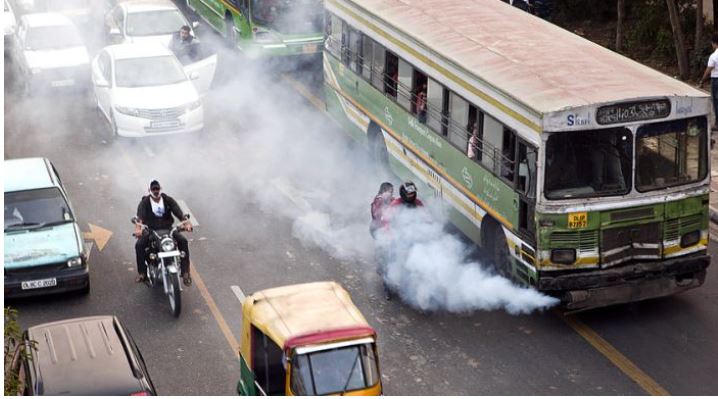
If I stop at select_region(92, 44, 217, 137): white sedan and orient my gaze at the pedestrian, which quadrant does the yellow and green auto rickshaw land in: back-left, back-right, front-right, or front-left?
front-right

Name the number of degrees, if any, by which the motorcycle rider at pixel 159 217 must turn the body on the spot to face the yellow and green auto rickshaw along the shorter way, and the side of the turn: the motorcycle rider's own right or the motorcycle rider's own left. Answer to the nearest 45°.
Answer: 0° — they already face it

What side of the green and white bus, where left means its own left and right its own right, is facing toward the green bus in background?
back

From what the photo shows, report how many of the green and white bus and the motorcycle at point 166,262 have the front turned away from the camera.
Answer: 0

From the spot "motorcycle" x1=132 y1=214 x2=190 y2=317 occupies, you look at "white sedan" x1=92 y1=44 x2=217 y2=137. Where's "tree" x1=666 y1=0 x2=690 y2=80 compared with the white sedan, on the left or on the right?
right

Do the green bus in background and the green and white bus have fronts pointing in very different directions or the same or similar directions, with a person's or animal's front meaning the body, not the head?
same or similar directions

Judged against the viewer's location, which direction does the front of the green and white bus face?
facing the viewer and to the right of the viewer

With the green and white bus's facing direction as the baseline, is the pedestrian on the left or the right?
on its left

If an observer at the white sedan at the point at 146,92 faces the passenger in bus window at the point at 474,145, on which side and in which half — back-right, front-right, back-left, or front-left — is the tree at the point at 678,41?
front-left

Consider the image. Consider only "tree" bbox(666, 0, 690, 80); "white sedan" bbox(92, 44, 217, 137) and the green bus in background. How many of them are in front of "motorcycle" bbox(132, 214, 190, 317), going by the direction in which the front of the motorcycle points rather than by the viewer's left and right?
0

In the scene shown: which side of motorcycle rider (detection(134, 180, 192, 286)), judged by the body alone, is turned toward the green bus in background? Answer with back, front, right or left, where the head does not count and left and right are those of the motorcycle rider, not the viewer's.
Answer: back

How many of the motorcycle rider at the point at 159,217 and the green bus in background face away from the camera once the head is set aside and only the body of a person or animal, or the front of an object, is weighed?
0

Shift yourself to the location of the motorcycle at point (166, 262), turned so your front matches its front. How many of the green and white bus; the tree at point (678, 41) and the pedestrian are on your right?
0

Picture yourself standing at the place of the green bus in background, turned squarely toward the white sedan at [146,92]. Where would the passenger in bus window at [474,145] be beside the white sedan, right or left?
left

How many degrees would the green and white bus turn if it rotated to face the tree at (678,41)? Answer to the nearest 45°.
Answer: approximately 135° to its left

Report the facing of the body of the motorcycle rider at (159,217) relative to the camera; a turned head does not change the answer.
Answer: toward the camera

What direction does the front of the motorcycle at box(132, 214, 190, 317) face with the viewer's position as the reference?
facing the viewer

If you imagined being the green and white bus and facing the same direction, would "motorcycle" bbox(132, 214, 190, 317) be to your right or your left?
on your right

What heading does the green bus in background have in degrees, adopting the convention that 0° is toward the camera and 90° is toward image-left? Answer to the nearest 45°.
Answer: approximately 315°

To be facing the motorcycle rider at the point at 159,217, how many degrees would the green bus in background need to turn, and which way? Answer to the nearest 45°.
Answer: approximately 45° to its right
